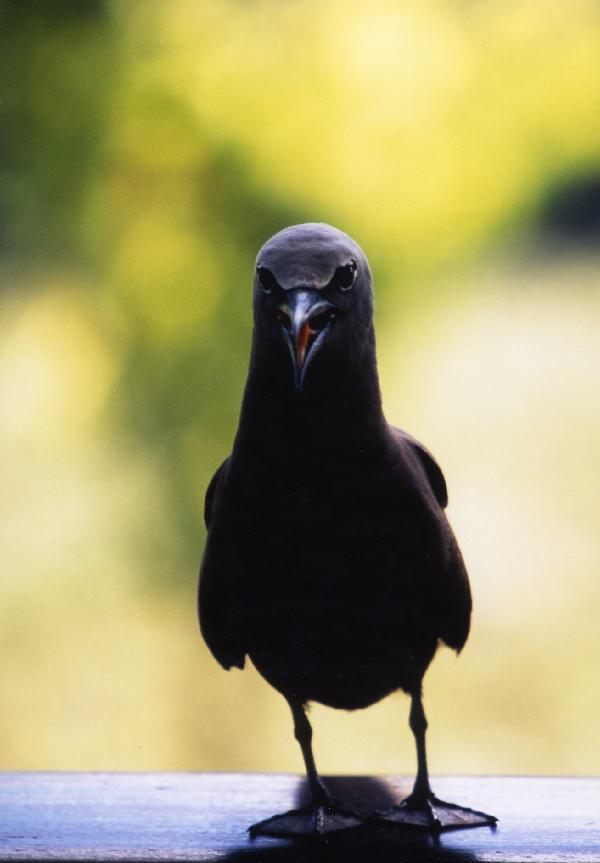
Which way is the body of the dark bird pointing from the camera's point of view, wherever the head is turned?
toward the camera
